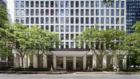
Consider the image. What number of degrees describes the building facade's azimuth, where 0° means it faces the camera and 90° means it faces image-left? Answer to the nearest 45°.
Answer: approximately 0°
